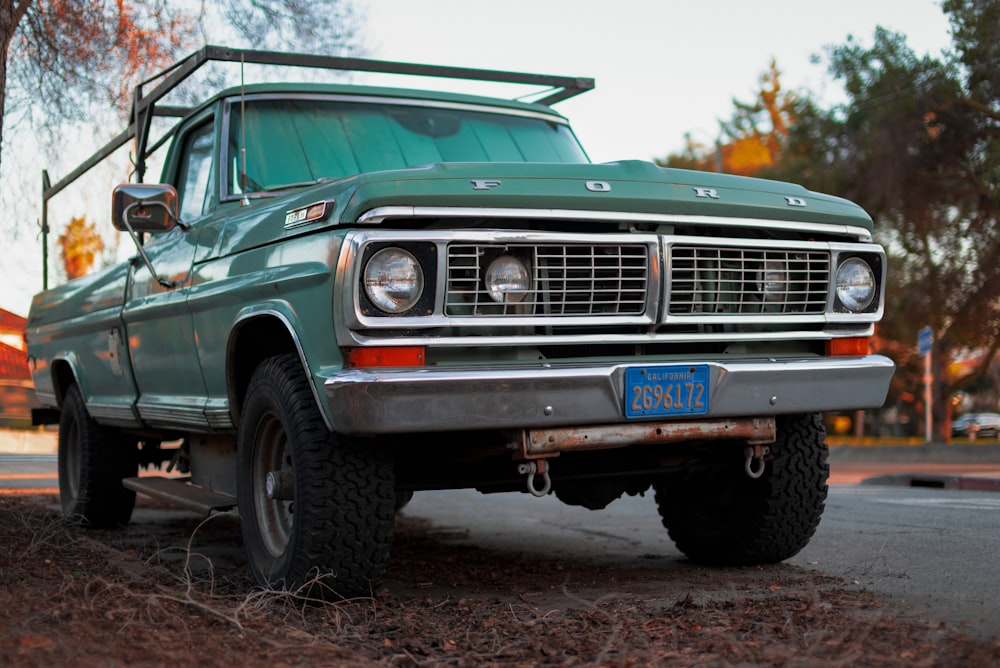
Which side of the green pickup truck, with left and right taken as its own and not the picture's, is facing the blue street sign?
left

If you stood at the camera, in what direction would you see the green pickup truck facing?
facing the viewer and to the right of the viewer

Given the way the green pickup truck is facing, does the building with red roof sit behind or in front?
behind

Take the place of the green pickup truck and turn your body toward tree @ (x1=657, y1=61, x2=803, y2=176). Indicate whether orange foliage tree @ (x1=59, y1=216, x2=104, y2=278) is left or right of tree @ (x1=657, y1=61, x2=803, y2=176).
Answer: left

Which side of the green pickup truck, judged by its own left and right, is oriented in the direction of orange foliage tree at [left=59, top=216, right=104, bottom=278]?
back

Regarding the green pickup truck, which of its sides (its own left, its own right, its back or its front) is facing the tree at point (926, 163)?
left

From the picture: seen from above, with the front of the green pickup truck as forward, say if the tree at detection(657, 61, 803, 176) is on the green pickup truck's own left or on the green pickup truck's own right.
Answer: on the green pickup truck's own left
